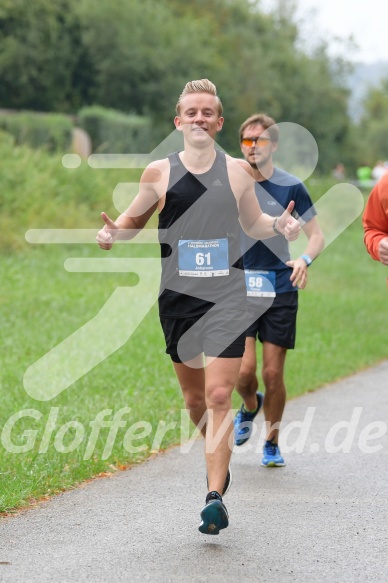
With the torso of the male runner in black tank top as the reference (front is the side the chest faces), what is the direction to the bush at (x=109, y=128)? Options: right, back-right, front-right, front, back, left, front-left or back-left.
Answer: back

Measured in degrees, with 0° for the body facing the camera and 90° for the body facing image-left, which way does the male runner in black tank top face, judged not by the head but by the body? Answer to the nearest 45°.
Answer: approximately 0°

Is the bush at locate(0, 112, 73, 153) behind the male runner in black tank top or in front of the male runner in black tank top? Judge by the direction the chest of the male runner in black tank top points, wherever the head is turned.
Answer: behind
